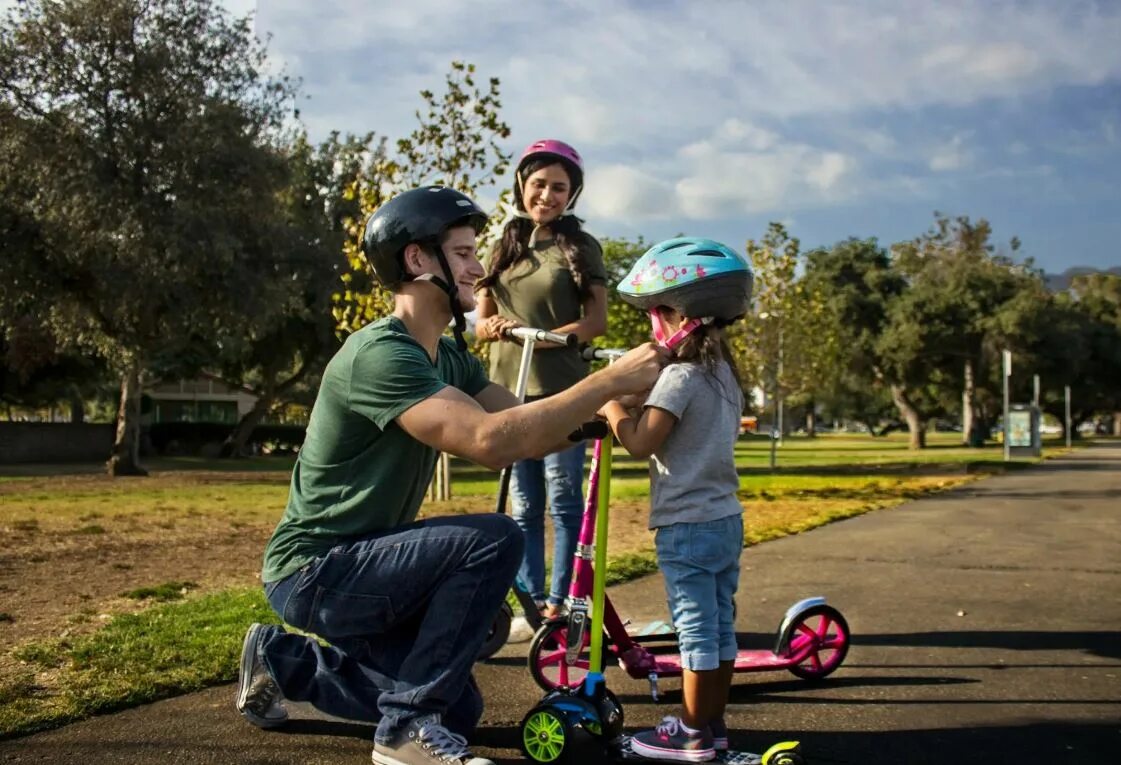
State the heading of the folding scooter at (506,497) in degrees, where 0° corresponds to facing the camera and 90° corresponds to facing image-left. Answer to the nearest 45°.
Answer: approximately 45°

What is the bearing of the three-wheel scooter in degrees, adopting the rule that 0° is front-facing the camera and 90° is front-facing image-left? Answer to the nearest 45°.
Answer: approximately 90°

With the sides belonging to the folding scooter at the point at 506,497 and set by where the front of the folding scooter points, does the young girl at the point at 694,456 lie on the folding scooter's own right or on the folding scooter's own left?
on the folding scooter's own left

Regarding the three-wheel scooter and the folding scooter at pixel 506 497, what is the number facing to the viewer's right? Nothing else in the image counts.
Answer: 0

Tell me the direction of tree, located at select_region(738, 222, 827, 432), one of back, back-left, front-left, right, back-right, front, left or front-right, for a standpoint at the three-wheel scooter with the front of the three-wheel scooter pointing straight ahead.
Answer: right

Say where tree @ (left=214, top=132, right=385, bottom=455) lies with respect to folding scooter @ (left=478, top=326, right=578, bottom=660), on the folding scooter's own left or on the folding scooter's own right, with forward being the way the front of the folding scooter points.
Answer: on the folding scooter's own right

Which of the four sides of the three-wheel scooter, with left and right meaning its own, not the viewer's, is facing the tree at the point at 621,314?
right

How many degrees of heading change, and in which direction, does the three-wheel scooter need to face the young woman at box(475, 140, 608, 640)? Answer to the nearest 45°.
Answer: approximately 90° to its right

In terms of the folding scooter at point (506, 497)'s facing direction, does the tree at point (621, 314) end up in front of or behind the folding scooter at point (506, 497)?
behind
